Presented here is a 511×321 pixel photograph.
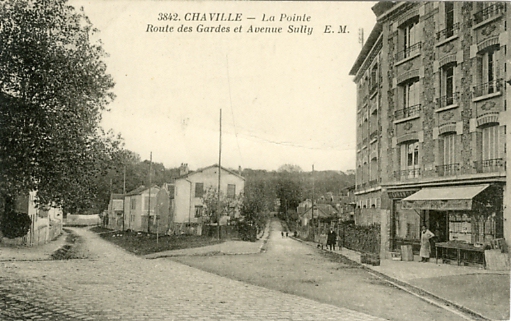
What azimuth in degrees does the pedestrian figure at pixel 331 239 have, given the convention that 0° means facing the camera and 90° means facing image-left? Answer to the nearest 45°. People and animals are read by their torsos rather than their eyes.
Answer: approximately 0°

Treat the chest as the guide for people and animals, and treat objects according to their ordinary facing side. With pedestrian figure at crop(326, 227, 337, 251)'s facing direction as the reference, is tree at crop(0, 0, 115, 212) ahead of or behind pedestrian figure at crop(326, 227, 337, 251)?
ahead

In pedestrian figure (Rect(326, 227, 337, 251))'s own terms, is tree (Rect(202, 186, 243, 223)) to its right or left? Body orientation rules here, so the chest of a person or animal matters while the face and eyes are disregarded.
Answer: on its right

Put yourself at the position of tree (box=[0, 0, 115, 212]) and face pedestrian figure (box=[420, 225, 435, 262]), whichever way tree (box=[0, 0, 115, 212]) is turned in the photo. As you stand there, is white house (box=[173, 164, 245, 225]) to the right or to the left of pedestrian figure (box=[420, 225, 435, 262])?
left
